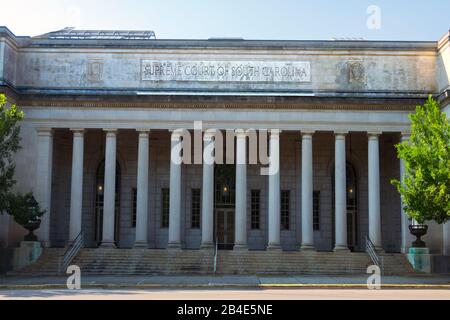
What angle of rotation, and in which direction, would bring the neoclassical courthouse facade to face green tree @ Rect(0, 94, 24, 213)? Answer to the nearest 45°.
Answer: approximately 45° to its right

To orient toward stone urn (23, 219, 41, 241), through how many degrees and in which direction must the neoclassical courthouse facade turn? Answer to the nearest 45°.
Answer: approximately 90° to its right

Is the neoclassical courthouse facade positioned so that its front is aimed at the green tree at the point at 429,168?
no

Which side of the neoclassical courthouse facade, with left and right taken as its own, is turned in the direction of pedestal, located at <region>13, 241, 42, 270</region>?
right

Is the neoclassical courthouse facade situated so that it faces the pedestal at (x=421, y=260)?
no

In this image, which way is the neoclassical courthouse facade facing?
toward the camera
